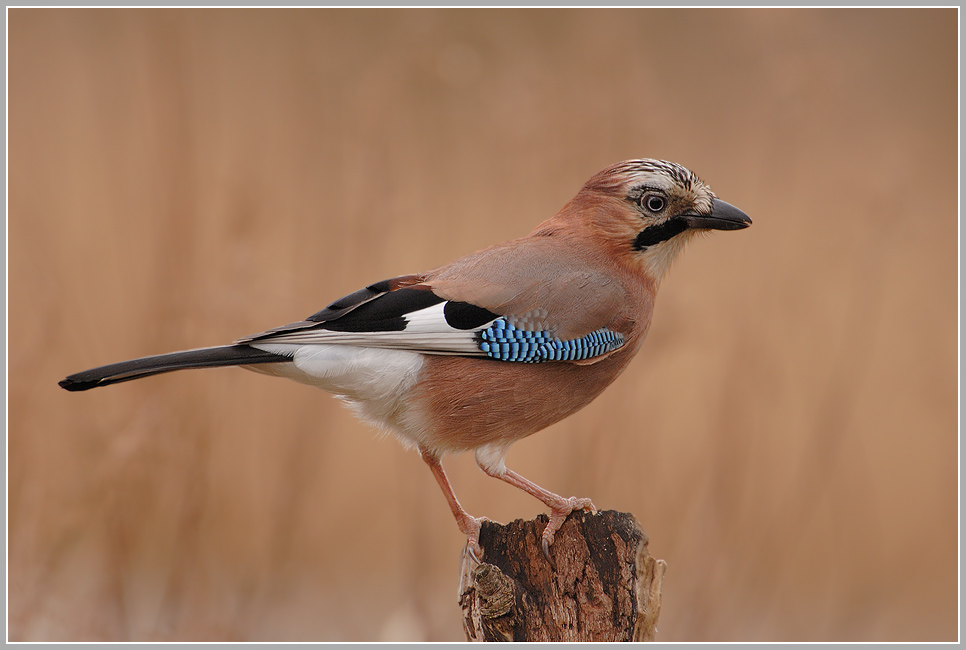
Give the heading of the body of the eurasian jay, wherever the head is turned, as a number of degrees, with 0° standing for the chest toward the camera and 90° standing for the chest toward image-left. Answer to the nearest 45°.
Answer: approximately 270°
